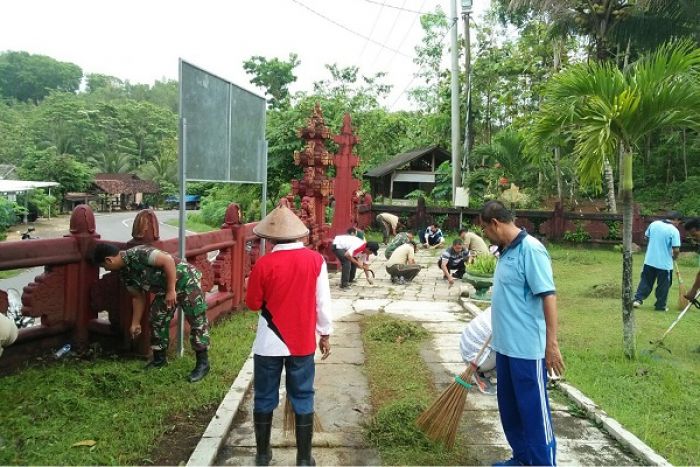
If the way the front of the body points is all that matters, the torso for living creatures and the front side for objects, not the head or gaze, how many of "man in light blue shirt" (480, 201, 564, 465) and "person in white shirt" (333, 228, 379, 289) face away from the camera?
0

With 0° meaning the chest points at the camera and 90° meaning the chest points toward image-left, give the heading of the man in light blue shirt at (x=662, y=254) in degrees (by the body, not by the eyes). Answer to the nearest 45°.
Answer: approximately 225°

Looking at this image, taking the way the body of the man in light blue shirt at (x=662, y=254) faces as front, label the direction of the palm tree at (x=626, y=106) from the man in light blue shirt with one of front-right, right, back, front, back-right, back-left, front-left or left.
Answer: back-right

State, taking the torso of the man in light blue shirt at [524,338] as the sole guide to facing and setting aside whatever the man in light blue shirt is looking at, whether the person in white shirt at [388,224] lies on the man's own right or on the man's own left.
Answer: on the man's own right

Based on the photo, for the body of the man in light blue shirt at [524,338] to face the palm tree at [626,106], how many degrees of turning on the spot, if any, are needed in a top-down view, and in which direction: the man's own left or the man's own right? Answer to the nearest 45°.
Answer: approximately 135° to the man's own right

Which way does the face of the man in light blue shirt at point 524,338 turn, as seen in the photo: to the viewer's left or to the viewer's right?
to the viewer's left

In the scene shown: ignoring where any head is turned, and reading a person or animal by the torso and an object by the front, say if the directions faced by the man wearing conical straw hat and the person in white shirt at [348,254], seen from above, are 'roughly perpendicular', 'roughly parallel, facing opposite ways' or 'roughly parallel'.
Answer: roughly perpendicular

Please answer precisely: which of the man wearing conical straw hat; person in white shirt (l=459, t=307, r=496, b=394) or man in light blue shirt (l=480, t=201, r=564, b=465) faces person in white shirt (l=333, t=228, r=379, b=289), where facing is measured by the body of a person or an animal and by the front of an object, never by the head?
the man wearing conical straw hat

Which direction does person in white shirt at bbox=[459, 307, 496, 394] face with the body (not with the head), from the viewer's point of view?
to the viewer's right

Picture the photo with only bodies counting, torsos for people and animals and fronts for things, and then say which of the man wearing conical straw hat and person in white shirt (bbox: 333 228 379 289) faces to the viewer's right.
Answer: the person in white shirt

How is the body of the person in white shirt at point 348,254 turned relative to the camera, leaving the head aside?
to the viewer's right
